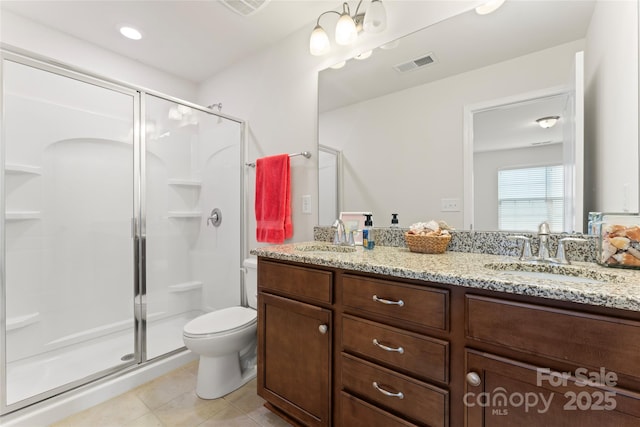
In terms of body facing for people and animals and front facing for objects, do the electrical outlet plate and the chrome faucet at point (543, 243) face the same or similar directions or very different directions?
same or similar directions

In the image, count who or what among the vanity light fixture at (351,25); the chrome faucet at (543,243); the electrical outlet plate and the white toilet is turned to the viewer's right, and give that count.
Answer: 0

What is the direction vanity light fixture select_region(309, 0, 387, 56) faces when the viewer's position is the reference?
facing the viewer and to the left of the viewer

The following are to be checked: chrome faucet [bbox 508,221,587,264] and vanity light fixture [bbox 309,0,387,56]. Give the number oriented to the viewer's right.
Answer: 0

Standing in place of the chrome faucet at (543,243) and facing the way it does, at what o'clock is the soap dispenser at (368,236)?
The soap dispenser is roughly at 3 o'clock from the chrome faucet.

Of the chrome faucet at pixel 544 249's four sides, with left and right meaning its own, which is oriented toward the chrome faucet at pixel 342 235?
right

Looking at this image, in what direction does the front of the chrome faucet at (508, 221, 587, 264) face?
toward the camera

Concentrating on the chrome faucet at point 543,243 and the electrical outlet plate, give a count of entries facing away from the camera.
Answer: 0

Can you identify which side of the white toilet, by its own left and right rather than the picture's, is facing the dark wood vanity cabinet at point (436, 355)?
left

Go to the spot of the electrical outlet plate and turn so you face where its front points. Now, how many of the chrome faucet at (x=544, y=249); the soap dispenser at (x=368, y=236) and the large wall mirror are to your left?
3

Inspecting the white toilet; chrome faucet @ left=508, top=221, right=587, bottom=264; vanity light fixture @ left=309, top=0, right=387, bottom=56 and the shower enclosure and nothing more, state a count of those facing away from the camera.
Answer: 0
